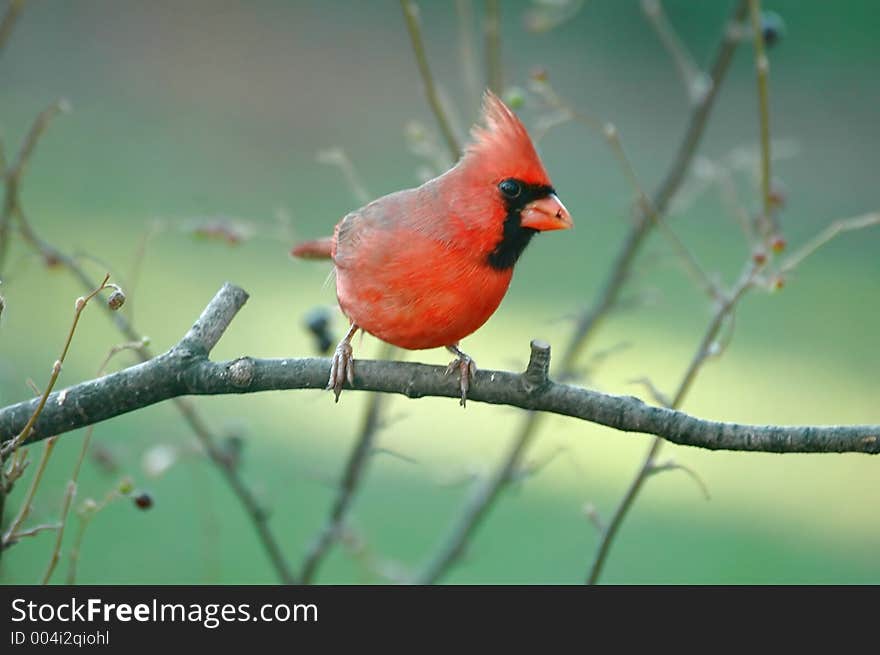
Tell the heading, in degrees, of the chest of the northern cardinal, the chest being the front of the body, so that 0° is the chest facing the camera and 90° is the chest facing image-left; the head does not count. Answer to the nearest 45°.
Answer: approximately 315°
